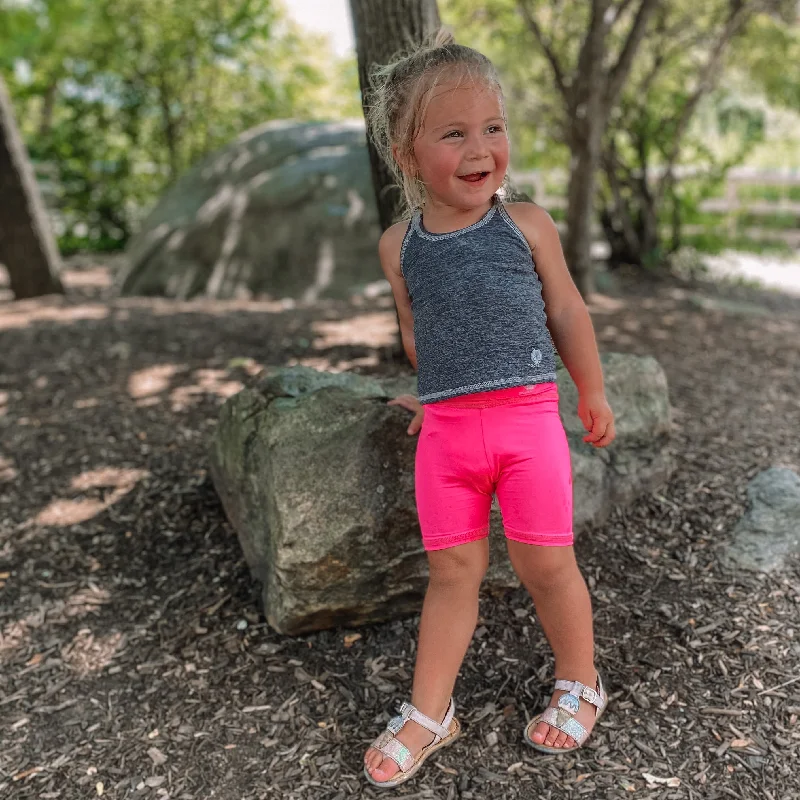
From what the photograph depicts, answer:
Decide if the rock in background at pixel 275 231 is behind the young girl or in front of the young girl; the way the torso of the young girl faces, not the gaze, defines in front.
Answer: behind

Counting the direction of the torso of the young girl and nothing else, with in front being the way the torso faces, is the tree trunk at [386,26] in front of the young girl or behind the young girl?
behind

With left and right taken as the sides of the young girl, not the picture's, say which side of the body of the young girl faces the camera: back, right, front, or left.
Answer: front

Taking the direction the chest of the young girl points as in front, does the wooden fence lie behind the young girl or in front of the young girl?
behind

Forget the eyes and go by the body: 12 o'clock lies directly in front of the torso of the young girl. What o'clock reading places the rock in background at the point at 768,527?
The rock in background is roughly at 8 o'clock from the young girl.
